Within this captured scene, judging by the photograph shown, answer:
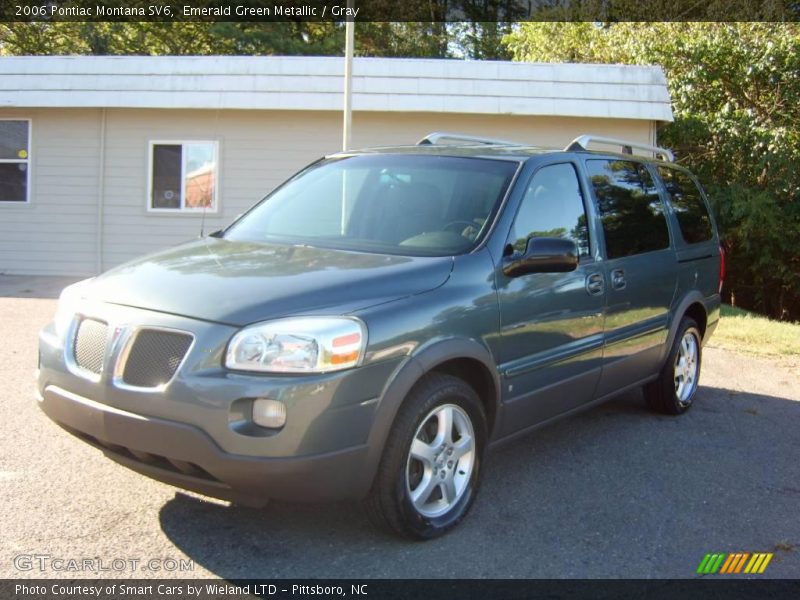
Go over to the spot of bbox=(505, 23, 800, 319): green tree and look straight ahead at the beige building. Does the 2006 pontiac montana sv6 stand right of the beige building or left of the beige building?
left

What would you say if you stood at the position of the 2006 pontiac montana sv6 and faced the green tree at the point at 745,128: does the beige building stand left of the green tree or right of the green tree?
left

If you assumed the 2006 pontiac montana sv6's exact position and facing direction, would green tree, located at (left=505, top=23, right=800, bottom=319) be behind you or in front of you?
behind

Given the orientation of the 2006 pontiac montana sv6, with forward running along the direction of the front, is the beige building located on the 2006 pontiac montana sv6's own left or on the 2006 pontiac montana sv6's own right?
on the 2006 pontiac montana sv6's own right

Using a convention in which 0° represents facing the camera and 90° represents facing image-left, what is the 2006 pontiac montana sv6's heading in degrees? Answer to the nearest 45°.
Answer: approximately 45°
